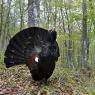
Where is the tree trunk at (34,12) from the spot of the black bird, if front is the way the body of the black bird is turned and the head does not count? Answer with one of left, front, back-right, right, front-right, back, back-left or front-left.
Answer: back-left

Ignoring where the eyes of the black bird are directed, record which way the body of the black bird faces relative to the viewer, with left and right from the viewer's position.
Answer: facing the viewer and to the right of the viewer
